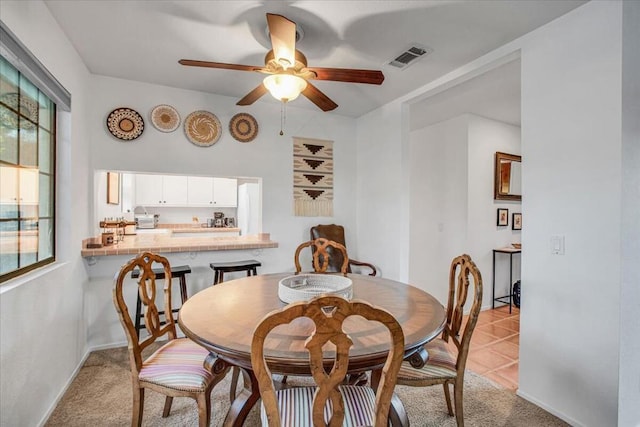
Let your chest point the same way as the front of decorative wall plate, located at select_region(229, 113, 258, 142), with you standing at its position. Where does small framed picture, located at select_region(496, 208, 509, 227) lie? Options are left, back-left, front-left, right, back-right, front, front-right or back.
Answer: left

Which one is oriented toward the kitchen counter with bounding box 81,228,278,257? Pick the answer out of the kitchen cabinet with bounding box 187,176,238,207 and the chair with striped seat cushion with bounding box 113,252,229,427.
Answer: the kitchen cabinet

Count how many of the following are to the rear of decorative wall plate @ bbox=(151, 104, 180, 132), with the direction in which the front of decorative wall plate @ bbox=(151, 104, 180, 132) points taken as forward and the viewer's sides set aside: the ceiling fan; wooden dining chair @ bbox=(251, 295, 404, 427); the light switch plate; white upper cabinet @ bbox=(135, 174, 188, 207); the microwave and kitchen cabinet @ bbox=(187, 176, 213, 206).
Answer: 3

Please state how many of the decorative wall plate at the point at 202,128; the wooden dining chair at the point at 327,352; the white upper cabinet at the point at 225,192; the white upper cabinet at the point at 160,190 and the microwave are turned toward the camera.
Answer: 4

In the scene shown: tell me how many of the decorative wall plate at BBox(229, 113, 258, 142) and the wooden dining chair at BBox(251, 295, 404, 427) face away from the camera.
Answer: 1

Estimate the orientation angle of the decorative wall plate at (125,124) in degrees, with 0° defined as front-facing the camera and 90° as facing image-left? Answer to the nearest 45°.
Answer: approximately 0°

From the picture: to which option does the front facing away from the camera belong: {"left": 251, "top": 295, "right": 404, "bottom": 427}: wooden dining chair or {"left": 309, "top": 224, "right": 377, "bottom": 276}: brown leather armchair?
{"left": 251, "top": 295, "right": 404, "bottom": 427}: wooden dining chair

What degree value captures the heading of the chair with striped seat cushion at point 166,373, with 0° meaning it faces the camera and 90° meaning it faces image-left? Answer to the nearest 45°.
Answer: approximately 315°
